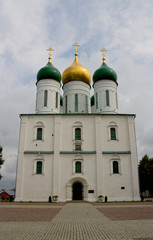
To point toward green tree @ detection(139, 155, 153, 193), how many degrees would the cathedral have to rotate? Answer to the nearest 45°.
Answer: approximately 135° to its left

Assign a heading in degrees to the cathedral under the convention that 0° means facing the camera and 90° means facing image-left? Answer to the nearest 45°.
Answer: approximately 0°
